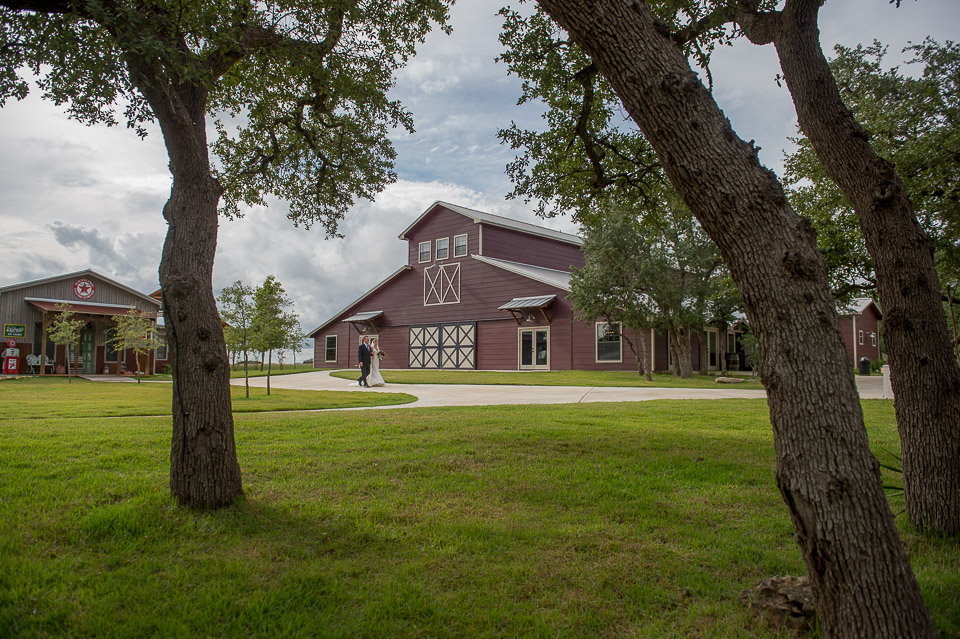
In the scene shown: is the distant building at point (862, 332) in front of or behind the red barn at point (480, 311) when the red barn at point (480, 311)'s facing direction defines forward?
behind

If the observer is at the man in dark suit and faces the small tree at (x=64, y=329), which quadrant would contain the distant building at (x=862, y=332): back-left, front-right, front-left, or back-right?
back-right

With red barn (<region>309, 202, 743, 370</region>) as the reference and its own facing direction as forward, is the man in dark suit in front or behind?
in front

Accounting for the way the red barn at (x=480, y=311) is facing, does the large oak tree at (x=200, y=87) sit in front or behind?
in front

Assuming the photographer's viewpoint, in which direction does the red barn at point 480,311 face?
facing the viewer and to the left of the viewer

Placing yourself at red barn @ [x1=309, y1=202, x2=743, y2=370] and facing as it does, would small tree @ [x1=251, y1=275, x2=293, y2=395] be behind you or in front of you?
in front
